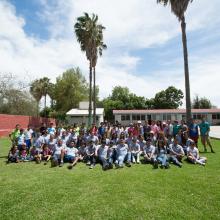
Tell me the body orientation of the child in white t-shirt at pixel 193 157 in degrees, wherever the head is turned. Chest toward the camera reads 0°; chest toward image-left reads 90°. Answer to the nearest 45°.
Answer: approximately 315°
